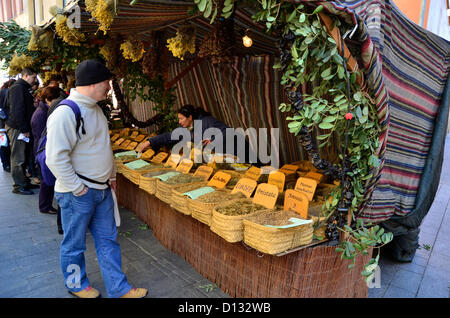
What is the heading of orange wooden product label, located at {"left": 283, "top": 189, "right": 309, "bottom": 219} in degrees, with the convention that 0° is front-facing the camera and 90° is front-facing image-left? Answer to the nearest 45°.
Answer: approximately 45°

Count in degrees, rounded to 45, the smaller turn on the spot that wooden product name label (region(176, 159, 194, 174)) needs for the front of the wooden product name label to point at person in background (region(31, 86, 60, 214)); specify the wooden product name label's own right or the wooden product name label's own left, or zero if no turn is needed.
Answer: approximately 90° to the wooden product name label's own right

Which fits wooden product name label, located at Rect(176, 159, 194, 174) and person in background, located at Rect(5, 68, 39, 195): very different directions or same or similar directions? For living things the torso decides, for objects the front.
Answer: very different directions

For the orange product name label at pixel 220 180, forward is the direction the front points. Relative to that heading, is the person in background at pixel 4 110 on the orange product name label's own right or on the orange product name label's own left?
on the orange product name label's own right

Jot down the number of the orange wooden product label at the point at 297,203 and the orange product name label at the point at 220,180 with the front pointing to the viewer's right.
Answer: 0

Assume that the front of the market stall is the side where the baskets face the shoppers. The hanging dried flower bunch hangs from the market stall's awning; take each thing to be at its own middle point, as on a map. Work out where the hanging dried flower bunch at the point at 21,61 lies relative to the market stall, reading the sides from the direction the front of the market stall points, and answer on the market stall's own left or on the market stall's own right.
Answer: on the market stall's own right

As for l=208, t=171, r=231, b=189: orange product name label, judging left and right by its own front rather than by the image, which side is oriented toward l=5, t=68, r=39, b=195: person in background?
right
